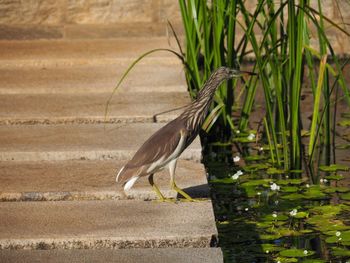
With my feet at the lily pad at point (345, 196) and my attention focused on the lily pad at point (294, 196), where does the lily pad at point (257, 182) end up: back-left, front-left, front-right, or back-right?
front-right

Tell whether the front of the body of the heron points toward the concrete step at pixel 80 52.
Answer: no

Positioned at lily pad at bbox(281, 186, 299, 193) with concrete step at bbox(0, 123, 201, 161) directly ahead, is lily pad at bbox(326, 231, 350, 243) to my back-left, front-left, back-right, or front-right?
back-left

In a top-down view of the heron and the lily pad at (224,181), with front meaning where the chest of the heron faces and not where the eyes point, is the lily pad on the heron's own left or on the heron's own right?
on the heron's own left

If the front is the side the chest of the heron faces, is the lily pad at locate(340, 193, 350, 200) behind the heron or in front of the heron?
in front

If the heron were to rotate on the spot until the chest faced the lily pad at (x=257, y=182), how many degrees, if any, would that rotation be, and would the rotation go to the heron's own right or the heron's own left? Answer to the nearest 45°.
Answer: approximately 45° to the heron's own left

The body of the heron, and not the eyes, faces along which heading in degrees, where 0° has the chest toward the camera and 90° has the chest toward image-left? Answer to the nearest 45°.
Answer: approximately 270°

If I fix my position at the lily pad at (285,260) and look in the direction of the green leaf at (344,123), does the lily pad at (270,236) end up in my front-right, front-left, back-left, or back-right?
front-left

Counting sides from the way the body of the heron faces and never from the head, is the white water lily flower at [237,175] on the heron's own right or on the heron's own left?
on the heron's own left
